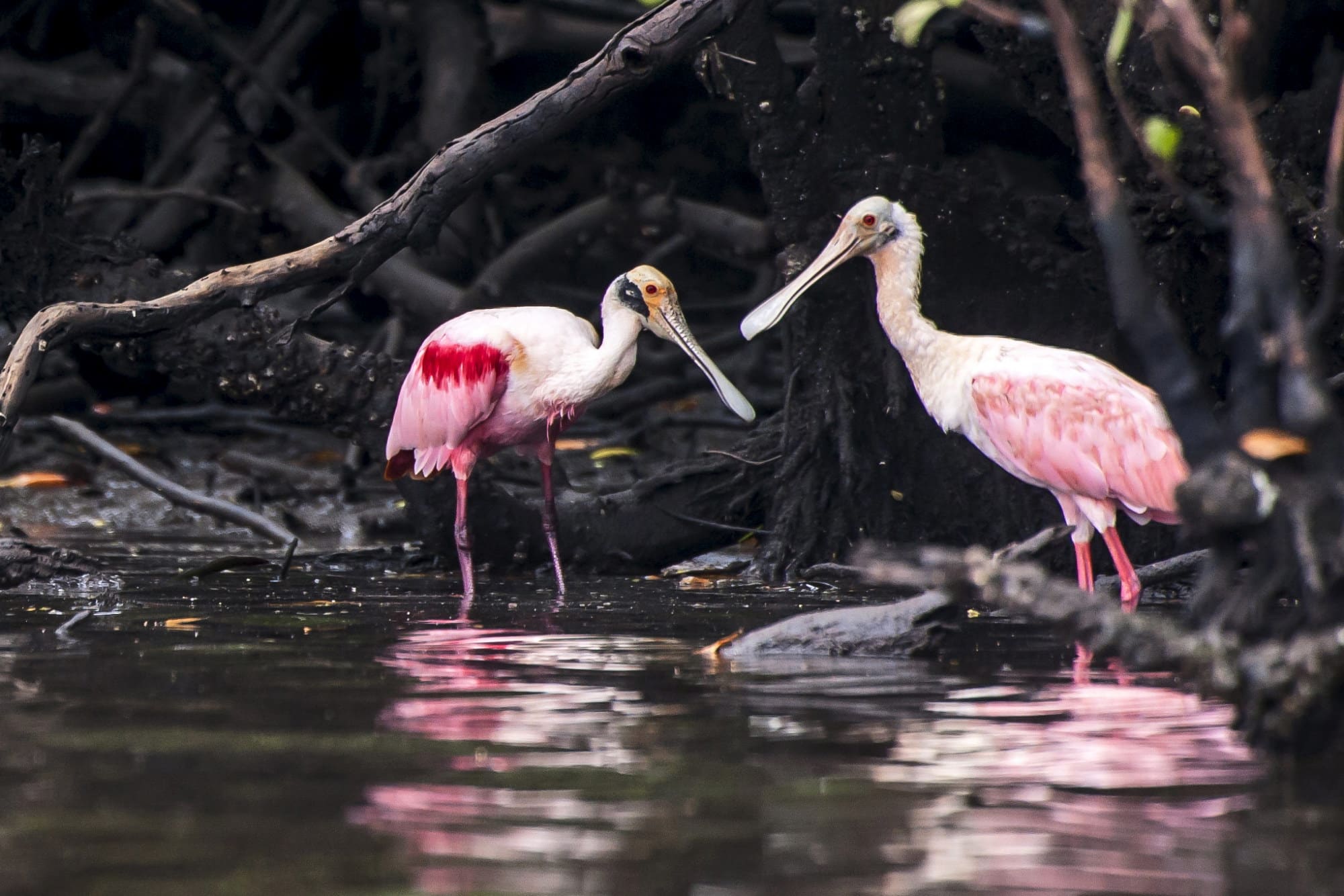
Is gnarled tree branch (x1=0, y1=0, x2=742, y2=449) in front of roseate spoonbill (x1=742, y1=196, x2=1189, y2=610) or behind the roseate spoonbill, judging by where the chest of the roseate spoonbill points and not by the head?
in front

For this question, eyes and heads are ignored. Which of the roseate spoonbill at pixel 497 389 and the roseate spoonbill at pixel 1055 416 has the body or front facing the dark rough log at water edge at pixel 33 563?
the roseate spoonbill at pixel 1055 416

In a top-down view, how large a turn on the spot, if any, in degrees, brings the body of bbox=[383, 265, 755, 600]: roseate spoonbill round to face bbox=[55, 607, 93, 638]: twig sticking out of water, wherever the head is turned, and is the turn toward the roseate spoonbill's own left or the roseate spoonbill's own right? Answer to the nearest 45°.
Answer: approximately 135° to the roseate spoonbill's own right

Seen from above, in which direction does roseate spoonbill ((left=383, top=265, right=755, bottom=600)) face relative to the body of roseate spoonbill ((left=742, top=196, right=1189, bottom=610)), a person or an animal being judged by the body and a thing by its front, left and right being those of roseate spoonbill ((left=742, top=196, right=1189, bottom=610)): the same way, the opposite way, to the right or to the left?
the opposite way

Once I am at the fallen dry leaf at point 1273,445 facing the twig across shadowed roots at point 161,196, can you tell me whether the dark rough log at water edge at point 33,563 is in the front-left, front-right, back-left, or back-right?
front-left

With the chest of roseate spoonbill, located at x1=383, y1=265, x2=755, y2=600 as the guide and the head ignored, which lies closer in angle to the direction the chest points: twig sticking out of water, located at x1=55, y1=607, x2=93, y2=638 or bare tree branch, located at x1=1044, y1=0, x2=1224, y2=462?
the bare tree branch

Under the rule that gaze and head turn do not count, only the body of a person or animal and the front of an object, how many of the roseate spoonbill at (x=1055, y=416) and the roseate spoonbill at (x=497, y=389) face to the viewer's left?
1

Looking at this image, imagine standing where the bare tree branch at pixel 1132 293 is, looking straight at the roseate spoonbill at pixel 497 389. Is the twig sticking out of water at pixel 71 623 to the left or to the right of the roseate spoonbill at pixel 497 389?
left

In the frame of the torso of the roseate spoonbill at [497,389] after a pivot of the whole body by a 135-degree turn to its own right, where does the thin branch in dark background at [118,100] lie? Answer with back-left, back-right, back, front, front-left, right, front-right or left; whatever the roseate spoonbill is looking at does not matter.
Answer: right

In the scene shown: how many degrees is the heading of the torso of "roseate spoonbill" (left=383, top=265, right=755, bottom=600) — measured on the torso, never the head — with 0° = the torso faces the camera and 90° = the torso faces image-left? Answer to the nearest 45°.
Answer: approximately 270°

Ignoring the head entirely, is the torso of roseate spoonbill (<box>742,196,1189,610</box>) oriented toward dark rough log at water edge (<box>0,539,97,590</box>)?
yes

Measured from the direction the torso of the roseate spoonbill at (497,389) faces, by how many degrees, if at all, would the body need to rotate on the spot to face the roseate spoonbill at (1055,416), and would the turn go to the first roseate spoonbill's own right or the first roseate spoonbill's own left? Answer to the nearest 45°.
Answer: approximately 45° to the first roseate spoonbill's own right

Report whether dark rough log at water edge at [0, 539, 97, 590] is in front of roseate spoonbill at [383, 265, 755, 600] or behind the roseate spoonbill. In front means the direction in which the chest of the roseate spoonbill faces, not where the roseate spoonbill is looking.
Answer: behind

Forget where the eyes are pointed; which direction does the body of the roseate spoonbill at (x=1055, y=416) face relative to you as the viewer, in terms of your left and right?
facing to the left of the viewer
